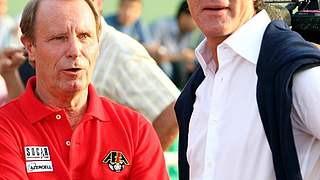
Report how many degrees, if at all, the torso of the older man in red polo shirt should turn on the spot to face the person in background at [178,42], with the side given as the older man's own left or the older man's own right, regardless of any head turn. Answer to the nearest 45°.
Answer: approximately 180°

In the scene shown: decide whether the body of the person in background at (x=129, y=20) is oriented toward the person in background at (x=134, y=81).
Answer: yes

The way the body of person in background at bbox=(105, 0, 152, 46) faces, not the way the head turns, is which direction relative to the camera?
toward the camera

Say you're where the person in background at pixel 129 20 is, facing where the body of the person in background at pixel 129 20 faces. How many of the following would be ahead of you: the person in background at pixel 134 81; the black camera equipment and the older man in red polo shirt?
3

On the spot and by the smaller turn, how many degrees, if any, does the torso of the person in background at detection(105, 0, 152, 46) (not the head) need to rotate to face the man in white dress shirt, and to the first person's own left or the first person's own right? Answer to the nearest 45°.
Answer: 0° — they already face them

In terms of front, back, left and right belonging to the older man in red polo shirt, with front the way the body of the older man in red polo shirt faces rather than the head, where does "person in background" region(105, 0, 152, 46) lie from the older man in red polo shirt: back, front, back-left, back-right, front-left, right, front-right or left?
back

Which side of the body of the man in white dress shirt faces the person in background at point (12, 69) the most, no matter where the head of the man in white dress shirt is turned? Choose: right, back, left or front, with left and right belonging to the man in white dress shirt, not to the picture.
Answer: right

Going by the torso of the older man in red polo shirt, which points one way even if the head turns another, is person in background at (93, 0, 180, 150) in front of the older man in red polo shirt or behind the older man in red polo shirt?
behind

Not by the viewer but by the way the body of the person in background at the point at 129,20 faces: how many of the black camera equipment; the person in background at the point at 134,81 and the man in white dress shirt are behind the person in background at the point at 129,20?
0

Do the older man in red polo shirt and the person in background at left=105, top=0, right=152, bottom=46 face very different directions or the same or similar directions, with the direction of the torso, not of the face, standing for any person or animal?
same or similar directions

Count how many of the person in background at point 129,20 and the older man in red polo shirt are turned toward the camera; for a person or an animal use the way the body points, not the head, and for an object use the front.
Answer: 2

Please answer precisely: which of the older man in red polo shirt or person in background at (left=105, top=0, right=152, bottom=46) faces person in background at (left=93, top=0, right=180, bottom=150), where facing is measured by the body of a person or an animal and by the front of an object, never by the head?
person in background at (left=105, top=0, right=152, bottom=46)

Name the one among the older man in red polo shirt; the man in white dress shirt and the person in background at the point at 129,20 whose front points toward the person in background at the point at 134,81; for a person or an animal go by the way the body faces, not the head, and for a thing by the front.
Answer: the person in background at the point at 129,20

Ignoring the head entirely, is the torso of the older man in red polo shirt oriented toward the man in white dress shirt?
no

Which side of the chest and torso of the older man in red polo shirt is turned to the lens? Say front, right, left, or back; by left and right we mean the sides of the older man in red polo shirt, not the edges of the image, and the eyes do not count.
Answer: front
